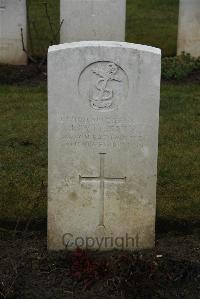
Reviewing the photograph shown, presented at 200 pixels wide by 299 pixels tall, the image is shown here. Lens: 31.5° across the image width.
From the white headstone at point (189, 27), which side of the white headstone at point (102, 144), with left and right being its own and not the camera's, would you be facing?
back

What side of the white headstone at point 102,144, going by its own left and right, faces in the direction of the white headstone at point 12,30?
back

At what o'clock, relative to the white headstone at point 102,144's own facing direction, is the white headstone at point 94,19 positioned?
the white headstone at point 94,19 is roughly at 6 o'clock from the white headstone at point 102,144.

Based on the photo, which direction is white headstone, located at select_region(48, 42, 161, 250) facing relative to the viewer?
toward the camera

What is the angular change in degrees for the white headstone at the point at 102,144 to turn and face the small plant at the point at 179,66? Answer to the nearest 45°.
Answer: approximately 180°
